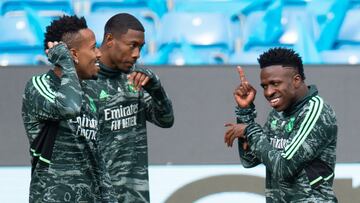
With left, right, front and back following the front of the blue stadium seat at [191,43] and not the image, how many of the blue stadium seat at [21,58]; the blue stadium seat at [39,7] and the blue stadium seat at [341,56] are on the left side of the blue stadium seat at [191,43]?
1

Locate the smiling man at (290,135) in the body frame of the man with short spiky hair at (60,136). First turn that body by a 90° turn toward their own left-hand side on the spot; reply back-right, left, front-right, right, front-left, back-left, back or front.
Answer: front-right

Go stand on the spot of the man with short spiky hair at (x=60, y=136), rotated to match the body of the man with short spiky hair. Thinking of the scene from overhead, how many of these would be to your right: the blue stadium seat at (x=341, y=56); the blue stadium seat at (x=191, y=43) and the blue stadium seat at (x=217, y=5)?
0

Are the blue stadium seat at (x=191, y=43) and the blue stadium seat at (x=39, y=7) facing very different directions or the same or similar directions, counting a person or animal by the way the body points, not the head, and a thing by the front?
same or similar directions

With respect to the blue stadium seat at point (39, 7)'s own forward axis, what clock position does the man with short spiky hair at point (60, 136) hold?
The man with short spiky hair is roughly at 12 o'clock from the blue stadium seat.

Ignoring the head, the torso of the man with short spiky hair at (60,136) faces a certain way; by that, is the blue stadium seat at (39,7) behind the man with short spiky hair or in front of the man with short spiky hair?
behind

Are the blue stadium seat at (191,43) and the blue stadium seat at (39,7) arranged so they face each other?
no

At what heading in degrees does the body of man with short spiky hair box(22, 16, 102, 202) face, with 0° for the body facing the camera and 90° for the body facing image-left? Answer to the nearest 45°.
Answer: approximately 315°

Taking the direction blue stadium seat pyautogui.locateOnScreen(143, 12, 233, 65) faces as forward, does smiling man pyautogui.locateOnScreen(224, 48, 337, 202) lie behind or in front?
in front

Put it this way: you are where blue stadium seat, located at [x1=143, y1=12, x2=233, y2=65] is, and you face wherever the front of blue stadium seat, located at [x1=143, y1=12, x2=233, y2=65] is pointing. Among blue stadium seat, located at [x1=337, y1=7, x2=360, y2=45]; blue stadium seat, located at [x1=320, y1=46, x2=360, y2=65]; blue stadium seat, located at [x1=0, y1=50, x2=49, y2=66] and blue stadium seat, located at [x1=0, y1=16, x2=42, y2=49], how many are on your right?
2

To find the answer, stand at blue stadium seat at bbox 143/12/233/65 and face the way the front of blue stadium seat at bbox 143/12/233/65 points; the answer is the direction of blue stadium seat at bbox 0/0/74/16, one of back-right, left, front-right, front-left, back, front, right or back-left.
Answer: right

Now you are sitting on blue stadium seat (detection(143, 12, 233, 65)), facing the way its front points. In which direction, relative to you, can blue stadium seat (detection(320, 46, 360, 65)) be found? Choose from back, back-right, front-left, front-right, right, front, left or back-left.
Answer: left

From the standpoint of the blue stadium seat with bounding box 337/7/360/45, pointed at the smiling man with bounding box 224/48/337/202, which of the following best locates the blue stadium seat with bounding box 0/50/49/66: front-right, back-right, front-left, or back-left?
front-right

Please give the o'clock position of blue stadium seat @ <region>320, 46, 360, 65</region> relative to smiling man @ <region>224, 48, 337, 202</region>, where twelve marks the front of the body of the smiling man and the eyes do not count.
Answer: The blue stadium seat is roughly at 5 o'clock from the smiling man.

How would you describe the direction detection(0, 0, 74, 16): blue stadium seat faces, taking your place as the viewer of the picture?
facing the viewer

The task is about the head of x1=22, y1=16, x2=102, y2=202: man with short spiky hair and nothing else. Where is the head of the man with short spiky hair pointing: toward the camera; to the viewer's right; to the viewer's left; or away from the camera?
to the viewer's right

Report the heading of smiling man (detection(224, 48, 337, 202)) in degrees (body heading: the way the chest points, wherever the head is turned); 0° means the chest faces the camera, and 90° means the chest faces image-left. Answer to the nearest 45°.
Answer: approximately 45°

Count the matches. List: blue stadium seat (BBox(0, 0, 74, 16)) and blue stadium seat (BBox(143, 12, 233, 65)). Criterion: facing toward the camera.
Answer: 2

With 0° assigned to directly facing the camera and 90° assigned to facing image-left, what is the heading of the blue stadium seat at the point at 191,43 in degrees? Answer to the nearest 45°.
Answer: approximately 0°

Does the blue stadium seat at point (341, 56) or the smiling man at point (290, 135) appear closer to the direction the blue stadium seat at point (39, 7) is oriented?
the smiling man

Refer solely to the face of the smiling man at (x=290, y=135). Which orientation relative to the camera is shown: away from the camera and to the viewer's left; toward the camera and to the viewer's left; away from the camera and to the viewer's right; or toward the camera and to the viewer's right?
toward the camera and to the viewer's left
